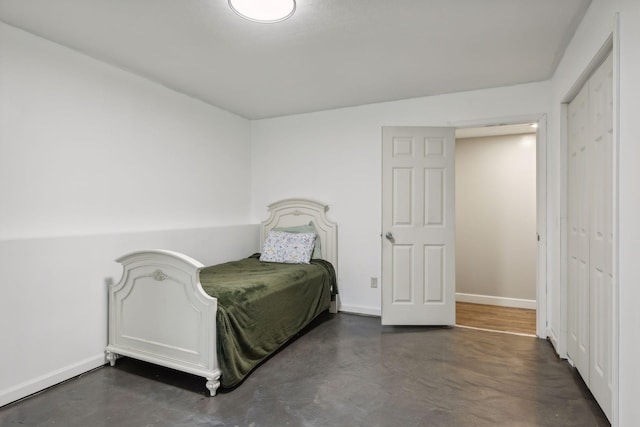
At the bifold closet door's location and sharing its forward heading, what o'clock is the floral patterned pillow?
The floral patterned pillow is roughly at 12 o'clock from the bifold closet door.

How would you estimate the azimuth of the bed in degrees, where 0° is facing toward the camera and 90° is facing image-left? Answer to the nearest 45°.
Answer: approximately 45°

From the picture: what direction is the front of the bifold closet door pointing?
to the viewer's left

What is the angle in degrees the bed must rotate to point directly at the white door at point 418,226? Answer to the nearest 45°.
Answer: approximately 135° to its left

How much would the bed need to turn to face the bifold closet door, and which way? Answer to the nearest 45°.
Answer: approximately 90° to its left

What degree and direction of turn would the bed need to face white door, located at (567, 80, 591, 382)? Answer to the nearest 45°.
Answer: approximately 135° to its left

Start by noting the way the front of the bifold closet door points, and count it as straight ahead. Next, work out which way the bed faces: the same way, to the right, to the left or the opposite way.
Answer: to the left
